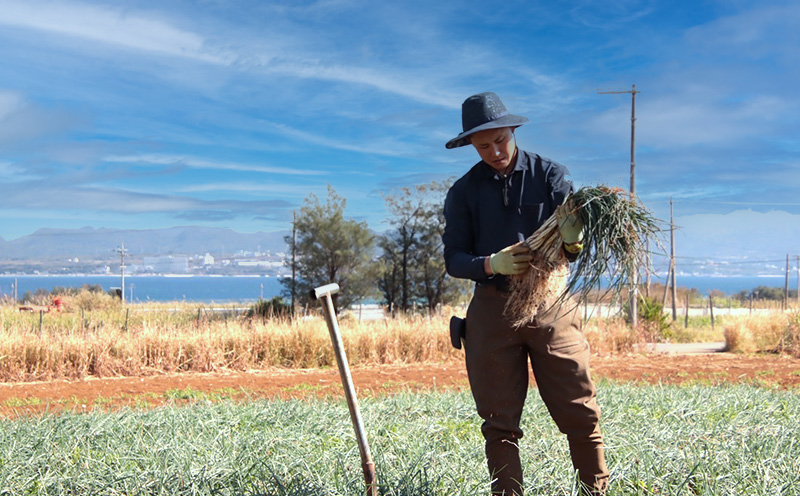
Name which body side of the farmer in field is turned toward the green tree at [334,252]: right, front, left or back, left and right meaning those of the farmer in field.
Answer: back

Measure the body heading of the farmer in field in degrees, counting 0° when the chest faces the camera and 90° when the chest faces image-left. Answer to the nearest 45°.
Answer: approximately 0°
